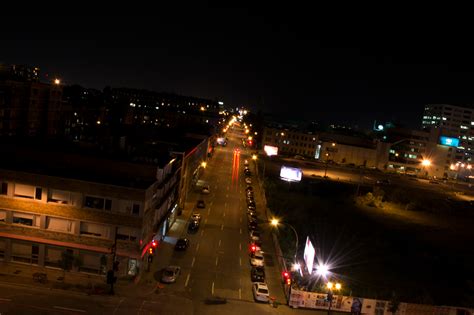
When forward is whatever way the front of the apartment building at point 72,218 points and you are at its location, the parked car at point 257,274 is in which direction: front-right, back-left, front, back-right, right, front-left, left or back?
left

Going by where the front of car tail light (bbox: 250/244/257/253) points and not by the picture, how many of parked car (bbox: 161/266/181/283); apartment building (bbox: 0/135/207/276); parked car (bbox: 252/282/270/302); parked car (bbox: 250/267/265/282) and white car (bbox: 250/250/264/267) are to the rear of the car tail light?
0

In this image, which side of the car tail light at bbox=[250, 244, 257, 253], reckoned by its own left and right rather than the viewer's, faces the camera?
front

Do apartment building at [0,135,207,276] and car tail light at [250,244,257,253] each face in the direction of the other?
no

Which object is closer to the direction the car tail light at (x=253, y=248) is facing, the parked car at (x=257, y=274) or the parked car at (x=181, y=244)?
the parked car at (x=257, y=274)

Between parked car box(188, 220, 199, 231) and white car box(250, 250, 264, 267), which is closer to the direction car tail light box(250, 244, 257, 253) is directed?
the white car

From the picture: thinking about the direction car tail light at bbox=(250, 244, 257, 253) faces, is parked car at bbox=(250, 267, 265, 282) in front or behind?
in front

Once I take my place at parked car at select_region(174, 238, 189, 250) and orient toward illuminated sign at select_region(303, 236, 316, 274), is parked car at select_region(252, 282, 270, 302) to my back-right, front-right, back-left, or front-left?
front-right

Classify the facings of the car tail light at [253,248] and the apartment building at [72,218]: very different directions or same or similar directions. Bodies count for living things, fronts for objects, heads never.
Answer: same or similar directions

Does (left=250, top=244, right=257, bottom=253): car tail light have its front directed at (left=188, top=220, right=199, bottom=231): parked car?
no

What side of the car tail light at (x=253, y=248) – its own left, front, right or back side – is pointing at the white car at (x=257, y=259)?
front

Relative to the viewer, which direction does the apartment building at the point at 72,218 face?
toward the camera

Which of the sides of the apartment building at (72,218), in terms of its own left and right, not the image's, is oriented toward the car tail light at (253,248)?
left
